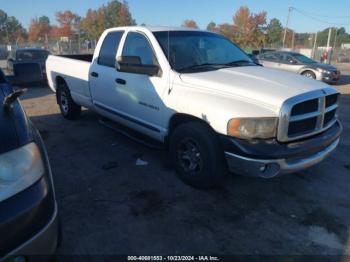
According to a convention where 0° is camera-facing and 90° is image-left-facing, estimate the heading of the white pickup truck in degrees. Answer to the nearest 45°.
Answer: approximately 315°

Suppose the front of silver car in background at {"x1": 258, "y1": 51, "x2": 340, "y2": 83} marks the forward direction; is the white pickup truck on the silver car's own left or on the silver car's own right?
on the silver car's own right

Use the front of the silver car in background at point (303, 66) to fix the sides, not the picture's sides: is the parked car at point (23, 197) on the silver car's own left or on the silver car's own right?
on the silver car's own right

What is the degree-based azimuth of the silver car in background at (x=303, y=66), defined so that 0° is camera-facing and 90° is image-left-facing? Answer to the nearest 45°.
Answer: approximately 315°

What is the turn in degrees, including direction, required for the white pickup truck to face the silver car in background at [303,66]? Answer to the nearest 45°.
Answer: approximately 90° to its left
